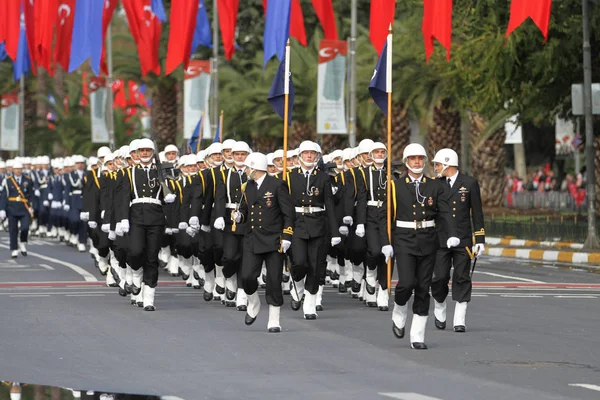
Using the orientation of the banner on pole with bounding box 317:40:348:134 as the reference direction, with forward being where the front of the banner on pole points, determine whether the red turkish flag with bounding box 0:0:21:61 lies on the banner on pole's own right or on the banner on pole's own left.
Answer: on the banner on pole's own right

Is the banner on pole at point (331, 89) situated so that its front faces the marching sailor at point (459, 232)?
yes

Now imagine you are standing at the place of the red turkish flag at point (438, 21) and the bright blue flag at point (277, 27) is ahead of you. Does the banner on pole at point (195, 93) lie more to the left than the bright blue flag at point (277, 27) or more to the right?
right

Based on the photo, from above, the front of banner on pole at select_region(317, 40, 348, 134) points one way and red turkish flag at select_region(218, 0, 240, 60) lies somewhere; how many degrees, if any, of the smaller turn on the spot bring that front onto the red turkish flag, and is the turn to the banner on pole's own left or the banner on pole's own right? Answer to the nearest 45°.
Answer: approximately 90° to the banner on pole's own right

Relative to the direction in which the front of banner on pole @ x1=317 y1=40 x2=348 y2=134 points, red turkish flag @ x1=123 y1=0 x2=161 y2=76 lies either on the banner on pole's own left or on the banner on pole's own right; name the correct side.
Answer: on the banner on pole's own right

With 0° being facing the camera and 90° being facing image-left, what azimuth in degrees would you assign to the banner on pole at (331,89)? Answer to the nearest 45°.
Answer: approximately 0°

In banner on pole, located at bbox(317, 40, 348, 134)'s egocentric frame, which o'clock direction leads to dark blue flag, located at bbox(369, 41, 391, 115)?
The dark blue flag is roughly at 12 o'clock from the banner on pole.

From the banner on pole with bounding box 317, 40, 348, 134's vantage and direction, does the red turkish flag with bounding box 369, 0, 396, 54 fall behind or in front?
in front
